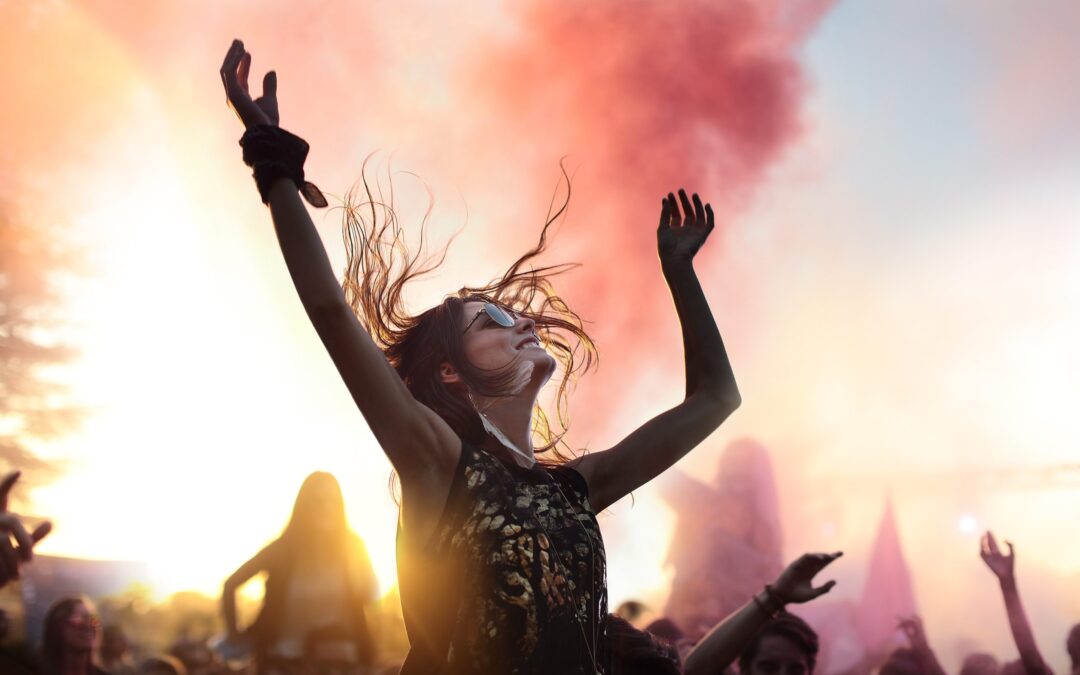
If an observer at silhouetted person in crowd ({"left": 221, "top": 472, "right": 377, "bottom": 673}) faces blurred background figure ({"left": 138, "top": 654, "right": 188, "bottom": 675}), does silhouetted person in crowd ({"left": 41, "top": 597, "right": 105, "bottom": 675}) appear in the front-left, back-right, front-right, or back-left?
front-left

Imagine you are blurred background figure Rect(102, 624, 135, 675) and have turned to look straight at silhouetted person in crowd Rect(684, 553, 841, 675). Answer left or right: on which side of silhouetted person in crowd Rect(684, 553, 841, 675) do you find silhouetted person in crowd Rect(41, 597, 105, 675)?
right

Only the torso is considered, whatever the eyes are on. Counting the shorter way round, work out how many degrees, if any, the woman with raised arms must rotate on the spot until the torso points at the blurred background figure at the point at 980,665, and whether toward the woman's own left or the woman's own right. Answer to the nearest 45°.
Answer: approximately 90° to the woman's own left

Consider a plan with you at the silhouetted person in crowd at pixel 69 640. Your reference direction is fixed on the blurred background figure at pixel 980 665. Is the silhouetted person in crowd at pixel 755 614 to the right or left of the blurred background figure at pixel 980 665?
right

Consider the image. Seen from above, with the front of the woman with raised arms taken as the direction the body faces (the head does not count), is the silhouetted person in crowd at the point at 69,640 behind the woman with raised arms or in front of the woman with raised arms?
behind

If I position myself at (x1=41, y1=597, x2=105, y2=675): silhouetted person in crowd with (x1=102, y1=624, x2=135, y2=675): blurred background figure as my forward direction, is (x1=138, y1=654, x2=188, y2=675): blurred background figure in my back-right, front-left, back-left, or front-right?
front-right

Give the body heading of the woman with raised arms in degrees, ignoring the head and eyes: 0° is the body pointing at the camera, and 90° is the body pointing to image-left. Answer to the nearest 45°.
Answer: approximately 315°

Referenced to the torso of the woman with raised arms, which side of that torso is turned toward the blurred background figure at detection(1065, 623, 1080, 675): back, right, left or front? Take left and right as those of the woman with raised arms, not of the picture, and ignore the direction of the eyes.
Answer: left

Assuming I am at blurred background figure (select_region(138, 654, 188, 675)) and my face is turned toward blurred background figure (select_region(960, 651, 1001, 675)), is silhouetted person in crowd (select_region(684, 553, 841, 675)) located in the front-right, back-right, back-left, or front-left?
front-right

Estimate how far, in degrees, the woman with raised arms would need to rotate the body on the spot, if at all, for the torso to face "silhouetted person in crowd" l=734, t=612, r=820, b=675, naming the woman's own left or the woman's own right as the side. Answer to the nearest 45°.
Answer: approximately 90° to the woman's own left

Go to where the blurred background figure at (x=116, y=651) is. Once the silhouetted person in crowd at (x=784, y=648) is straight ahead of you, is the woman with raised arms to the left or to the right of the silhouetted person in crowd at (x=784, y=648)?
right
